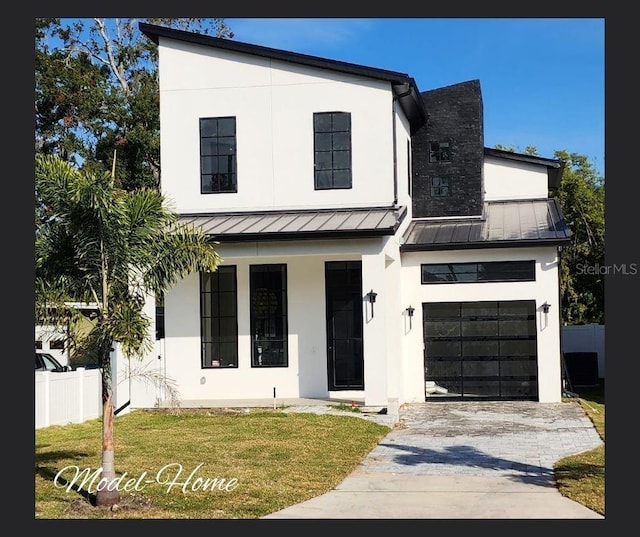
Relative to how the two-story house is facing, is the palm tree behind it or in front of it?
in front

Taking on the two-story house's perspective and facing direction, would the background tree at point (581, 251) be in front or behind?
behind

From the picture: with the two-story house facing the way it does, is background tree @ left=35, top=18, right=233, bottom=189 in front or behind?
behind

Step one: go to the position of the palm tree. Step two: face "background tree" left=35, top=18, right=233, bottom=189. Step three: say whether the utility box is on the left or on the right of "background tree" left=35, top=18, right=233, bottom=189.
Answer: right

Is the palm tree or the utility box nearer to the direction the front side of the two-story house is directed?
the palm tree

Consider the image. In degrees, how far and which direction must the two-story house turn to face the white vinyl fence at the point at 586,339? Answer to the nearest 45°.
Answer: approximately 135° to its left

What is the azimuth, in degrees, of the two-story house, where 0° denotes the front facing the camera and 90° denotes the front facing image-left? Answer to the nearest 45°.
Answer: approximately 0°

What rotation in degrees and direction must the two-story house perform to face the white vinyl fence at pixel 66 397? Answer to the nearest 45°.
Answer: approximately 45° to its right
